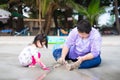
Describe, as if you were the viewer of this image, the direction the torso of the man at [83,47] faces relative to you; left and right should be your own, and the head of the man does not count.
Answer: facing the viewer and to the left of the viewer

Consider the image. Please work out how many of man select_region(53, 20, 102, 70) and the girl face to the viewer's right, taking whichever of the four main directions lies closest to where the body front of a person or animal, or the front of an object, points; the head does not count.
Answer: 1

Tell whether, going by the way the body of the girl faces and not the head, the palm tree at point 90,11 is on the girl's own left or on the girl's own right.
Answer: on the girl's own left

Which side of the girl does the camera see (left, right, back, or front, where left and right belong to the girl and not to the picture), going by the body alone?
right

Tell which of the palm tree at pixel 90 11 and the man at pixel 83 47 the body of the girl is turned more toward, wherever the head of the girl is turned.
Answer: the man

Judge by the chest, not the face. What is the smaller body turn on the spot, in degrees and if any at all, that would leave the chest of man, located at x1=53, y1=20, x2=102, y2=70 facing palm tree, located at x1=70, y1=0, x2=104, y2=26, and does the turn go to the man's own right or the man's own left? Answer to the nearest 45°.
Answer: approximately 135° to the man's own right

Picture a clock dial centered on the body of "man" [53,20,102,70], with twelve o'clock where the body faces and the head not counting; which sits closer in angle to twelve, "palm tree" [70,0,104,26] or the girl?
the girl

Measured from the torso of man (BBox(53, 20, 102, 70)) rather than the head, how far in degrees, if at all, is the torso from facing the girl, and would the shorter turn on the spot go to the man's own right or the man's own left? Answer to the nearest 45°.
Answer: approximately 45° to the man's own right

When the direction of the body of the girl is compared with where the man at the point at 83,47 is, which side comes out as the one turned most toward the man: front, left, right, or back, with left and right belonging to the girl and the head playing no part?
front
